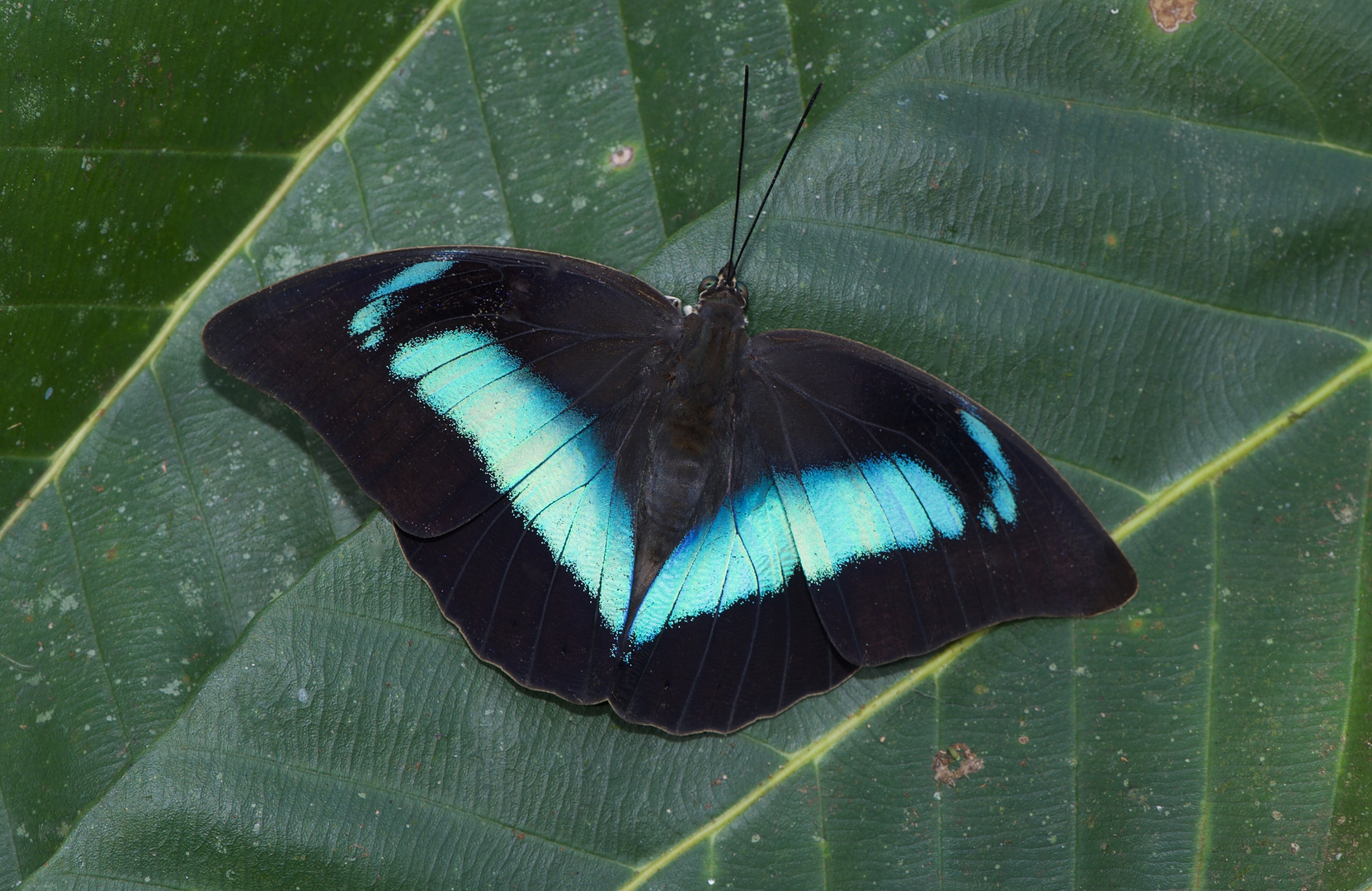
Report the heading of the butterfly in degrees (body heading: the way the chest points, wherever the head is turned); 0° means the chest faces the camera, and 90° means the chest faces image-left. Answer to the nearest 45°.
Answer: approximately 180°

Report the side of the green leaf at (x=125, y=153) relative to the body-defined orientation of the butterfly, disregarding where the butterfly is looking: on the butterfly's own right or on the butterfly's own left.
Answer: on the butterfly's own left
